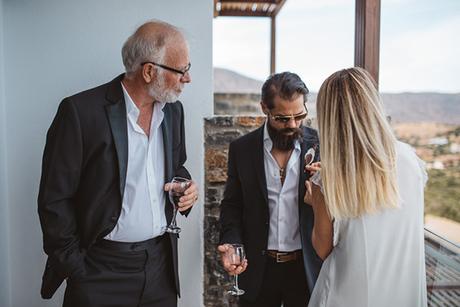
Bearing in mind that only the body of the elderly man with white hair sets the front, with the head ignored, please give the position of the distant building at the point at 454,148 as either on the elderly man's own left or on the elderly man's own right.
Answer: on the elderly man's own left

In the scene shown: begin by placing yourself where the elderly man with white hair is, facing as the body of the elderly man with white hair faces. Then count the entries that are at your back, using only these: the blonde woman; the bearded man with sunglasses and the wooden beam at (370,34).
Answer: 0

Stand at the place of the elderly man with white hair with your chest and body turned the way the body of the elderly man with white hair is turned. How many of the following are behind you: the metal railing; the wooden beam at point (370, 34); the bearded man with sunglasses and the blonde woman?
0

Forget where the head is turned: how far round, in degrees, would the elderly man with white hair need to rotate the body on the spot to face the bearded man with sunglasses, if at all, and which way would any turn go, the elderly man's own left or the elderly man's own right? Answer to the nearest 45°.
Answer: approximately 45° to the elderly man's own left

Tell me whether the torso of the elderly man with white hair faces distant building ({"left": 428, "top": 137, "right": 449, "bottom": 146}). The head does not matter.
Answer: no

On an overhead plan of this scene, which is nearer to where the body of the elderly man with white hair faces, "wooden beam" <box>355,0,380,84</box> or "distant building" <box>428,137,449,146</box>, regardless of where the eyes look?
the wooden beam

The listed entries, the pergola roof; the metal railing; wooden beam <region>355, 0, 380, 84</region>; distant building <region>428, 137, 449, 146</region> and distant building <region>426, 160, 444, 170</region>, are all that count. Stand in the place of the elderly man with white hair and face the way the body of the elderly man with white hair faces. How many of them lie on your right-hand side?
0

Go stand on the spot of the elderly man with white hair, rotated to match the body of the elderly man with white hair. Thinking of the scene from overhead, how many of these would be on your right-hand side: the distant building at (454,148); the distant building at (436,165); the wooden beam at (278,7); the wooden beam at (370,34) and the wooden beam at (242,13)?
0

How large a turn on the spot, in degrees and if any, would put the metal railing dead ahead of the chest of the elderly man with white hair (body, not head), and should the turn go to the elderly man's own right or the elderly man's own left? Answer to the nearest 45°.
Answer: approximately 45° to the elderly man's own left

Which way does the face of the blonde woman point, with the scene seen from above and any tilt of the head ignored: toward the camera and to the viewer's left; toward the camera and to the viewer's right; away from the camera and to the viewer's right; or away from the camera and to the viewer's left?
away from the camera and to the viewer's left

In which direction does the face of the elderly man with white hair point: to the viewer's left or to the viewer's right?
to the viewer's right

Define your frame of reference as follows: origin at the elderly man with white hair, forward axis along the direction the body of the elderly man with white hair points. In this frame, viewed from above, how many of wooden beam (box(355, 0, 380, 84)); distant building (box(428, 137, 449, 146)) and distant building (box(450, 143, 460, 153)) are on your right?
0

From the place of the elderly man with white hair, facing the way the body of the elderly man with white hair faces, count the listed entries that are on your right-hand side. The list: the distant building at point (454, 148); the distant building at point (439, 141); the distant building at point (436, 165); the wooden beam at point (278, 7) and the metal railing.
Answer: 0

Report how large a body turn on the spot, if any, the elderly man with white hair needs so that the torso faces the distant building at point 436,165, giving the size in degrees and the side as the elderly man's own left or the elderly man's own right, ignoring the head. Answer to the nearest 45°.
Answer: approximately 90° to the elderly man's own left

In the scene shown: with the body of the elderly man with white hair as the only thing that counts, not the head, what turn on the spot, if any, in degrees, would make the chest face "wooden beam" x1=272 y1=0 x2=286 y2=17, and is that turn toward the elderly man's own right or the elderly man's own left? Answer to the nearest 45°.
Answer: approximately 90° to the elderly man's own left

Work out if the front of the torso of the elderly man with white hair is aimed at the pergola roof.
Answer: no

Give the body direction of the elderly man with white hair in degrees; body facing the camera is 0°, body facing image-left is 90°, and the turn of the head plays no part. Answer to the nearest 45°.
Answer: approximately 315°

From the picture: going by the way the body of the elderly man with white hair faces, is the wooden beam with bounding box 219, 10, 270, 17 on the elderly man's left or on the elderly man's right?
on the elderly man's left
